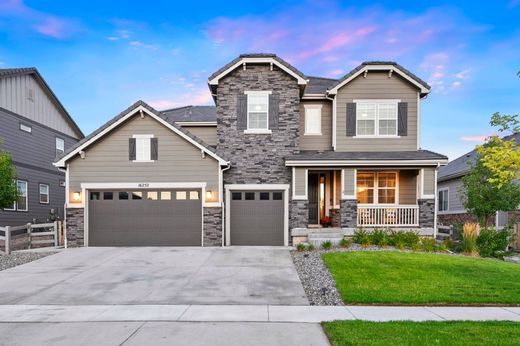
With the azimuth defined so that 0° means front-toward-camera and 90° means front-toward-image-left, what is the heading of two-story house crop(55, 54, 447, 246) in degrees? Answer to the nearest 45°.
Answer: approximately 0°

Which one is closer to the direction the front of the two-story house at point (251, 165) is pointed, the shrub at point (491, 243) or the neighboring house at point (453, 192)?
the shrub

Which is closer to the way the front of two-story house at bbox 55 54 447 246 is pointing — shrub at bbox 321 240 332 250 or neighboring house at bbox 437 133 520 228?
the shrub

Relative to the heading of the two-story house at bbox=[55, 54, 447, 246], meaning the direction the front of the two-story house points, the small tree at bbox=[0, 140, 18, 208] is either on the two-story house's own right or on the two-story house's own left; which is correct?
on the two-story house's own right

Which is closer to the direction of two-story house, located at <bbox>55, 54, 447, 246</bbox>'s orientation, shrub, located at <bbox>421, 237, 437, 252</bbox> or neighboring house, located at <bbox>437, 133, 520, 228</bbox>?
the shrub
